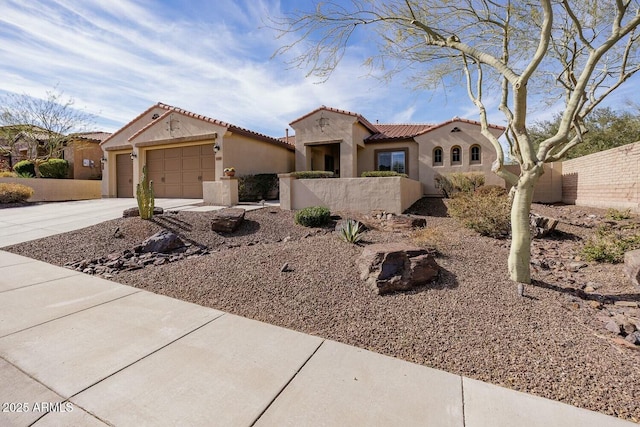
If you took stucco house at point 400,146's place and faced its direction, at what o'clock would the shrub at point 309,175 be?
The shrub is roughly at 1 o'clock from the stucco house.

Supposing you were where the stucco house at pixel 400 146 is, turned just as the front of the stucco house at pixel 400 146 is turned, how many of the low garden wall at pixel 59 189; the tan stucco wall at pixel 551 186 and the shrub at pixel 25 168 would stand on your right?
2

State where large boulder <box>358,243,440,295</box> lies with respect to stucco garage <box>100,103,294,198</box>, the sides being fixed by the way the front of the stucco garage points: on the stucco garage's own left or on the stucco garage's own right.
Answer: on the stucco garage's own left

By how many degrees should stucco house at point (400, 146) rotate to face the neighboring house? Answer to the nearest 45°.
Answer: approximately 90° to its right

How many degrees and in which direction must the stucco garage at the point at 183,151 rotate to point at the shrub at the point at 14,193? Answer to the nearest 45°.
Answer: approximately 45° to its right

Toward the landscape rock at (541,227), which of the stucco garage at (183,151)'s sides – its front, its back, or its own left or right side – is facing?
left

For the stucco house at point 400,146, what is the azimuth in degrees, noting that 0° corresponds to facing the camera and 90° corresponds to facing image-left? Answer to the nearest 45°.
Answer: approximately 0°
